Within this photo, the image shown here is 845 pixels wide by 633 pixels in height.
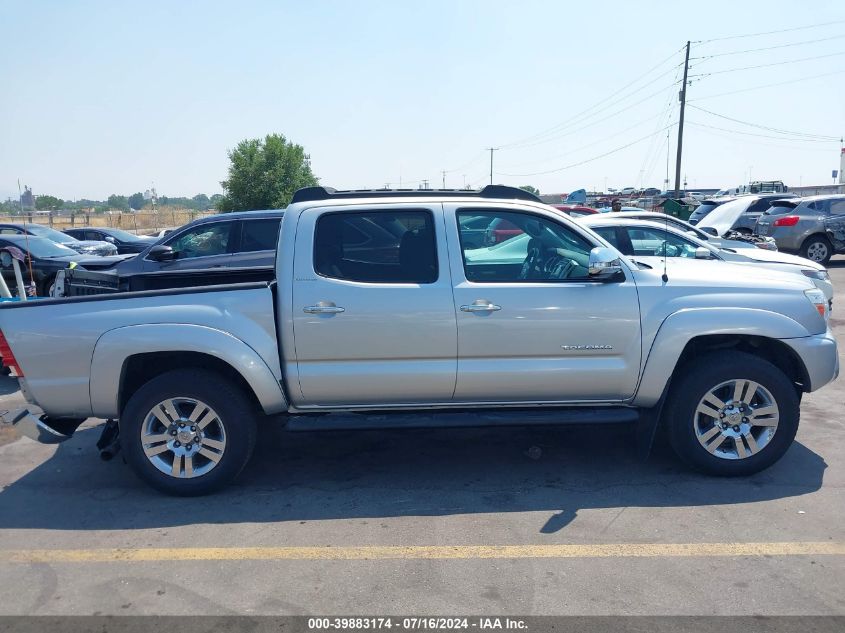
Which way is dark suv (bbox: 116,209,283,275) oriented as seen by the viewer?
to the viewer's left

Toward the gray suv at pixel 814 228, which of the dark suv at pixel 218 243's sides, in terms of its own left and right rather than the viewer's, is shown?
back

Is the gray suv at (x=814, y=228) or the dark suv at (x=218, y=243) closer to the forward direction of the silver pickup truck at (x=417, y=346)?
the gray suv

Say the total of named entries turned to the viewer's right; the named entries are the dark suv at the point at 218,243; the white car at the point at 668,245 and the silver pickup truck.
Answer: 2

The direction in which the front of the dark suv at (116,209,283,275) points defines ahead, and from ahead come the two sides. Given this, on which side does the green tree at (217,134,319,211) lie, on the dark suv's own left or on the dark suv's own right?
on the dark suv's own right

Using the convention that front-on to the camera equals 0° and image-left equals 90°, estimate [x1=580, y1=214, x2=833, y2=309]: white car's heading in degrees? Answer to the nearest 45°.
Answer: approximately 270°

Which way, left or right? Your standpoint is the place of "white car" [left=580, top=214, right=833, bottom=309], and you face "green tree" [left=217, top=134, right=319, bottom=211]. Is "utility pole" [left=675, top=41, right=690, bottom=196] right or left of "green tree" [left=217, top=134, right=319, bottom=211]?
right

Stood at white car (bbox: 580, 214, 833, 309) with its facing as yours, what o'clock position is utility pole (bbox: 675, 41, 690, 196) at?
The utility pole is roughly at 9 o'clock from the white car.

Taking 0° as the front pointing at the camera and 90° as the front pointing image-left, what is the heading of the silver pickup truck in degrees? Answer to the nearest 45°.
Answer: approximately 270°

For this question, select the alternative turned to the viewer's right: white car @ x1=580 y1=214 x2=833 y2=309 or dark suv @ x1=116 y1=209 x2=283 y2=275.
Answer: the white car

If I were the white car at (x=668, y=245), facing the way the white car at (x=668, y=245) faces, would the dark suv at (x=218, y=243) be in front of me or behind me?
behind

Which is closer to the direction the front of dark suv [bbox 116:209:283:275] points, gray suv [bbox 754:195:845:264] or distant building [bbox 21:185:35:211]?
the distant building

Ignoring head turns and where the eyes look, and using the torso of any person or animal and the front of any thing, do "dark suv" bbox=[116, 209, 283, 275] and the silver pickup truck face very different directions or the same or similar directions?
very different directions
